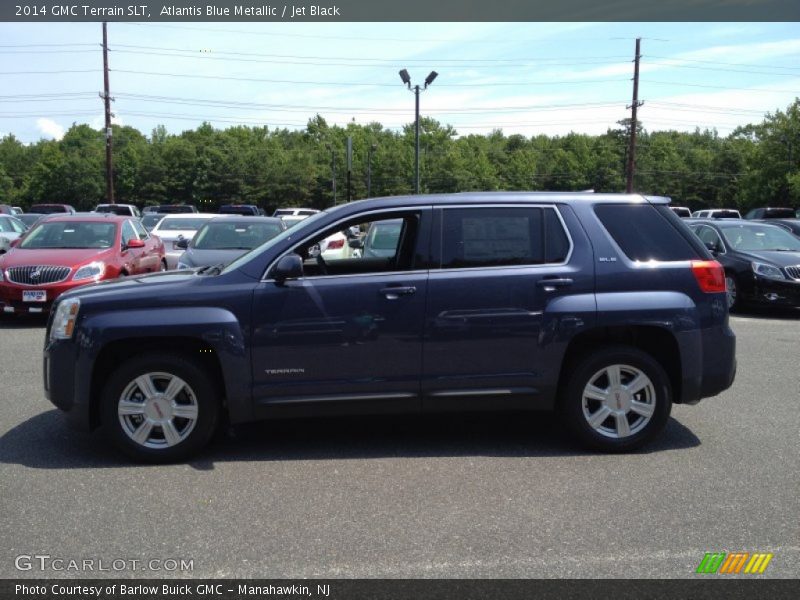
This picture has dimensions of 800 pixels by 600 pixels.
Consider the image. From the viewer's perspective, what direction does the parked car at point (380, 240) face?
toward the camera

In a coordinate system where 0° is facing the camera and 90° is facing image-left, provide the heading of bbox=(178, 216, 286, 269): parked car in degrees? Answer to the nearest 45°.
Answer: approximately 0°

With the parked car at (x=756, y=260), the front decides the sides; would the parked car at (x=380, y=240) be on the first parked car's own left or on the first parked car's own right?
on the first parked car's own right

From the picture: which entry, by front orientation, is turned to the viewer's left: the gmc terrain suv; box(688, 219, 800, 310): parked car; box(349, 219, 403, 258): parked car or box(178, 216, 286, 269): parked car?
the gmc terrain suv

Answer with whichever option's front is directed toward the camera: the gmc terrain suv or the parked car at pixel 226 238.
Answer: the parked car

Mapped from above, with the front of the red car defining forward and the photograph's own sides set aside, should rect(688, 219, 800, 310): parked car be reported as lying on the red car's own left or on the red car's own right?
on the red car's own left

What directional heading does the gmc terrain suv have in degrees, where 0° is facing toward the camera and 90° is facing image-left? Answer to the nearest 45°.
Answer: approximately 90°

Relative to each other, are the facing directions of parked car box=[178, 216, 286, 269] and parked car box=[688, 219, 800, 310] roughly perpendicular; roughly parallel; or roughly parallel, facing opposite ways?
roughly parallel

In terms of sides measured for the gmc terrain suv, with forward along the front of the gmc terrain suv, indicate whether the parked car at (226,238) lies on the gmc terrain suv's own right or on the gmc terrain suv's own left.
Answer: on the gmc terrain suv's own right

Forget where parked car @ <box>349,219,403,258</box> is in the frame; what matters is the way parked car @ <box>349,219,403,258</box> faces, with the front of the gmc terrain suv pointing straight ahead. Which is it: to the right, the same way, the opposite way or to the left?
to the left

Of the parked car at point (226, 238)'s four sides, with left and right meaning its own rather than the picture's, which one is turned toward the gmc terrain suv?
front

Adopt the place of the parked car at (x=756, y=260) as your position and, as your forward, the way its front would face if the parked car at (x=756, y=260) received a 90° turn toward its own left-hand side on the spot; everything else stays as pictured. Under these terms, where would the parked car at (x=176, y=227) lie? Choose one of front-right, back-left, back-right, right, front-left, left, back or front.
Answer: back-left

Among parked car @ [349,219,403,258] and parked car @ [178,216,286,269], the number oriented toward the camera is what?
2

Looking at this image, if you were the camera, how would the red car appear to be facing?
facing the viewer and to the left of the viewer

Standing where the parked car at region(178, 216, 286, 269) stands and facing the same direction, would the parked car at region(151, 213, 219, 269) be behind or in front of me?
behind

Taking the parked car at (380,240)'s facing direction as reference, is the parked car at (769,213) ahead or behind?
behind
